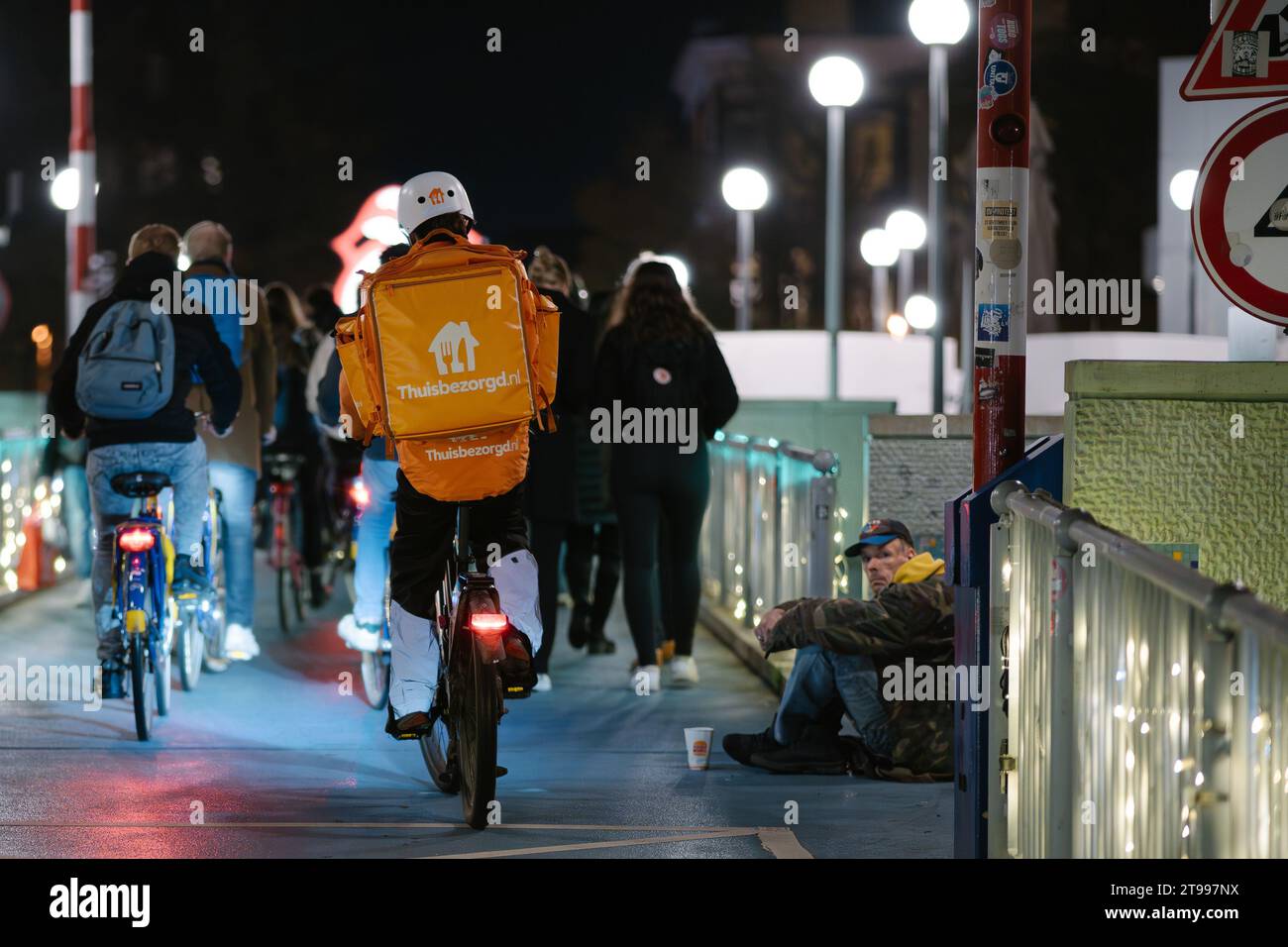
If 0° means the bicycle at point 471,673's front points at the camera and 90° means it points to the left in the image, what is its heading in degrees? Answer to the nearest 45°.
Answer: approximately 180°

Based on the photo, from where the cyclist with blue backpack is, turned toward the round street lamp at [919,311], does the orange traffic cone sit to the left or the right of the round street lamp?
left

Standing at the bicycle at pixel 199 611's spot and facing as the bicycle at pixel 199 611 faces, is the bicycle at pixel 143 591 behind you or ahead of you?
behind

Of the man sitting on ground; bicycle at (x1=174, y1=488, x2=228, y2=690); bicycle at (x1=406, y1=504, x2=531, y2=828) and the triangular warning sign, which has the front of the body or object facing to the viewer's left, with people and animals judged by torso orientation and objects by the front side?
the man sitting on ground

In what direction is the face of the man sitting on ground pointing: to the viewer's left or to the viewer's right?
to the viewer's left

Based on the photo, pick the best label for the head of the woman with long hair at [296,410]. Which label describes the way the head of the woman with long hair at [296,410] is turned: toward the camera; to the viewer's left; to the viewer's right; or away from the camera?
away from the camera

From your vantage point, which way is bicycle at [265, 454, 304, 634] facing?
away from the camera

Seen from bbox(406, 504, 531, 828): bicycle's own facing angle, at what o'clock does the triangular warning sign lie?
The triangular warning sign is roughly at 4 o'clock from the bicycle.

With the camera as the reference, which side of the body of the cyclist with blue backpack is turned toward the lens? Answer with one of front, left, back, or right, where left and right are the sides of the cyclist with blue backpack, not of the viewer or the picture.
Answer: back

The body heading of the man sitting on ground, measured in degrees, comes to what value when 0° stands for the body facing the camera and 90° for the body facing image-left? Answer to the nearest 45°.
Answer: approximately 90°

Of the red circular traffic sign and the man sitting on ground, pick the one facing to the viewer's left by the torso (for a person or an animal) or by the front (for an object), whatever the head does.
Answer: the man sitting on ground

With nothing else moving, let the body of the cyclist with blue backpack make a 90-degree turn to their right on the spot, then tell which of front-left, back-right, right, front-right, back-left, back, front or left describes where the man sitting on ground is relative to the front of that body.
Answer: front-right

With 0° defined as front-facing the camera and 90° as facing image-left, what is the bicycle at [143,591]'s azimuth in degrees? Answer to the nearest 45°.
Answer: approximately 180°

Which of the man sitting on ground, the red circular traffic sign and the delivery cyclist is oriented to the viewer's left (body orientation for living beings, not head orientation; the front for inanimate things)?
the man sitting on ground
